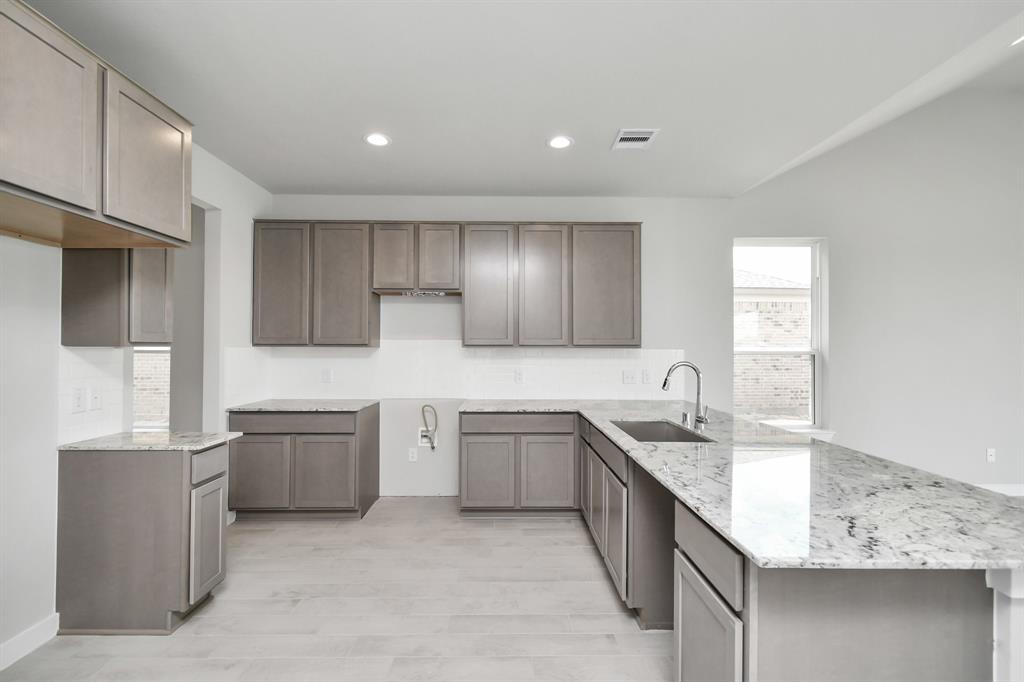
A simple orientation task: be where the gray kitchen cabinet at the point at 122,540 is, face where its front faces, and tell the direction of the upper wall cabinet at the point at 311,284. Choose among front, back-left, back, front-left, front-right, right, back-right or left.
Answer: left

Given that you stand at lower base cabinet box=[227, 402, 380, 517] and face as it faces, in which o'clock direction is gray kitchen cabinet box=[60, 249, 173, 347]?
The gray kitchen cabinet is roughly at 1 o'clock from the lower base cabinet.

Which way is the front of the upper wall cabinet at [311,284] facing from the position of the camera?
facing the viewer

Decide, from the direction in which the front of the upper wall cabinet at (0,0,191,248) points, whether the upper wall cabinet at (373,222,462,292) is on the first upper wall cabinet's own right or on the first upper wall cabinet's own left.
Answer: on the first upper wall cabinet's own left

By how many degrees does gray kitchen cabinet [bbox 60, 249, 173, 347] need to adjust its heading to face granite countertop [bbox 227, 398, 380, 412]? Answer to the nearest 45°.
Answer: approximately 90° to its left

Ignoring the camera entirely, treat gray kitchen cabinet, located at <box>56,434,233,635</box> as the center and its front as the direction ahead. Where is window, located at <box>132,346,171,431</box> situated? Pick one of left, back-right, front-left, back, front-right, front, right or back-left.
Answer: back-left

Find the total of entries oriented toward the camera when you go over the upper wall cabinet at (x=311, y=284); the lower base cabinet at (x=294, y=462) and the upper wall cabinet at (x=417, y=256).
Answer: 3

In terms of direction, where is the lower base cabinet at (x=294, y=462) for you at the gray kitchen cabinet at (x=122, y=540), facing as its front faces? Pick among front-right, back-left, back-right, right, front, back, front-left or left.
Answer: left

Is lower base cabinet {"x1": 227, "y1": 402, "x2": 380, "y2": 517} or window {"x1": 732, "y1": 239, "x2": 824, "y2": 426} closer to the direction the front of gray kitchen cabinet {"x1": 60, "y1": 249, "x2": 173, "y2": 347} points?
the window

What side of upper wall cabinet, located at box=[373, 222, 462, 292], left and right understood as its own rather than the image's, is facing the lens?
front

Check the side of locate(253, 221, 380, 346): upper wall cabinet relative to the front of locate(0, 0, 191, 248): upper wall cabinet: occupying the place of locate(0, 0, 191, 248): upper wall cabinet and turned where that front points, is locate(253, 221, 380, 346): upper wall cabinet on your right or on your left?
on your left

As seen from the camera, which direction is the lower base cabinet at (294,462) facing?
toward the camera

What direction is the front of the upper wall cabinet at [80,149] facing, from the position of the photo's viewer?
facing the viewer and to the right of the viewer

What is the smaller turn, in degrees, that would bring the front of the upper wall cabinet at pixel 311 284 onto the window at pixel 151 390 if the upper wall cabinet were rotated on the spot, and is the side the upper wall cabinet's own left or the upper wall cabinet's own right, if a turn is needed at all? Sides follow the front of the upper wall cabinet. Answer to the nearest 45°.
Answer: approximately 135° to the upper wall cabinet's own right
